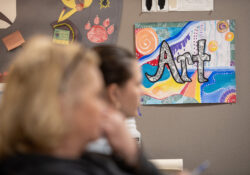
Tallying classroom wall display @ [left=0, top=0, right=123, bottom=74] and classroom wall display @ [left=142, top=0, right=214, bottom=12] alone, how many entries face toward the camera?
2

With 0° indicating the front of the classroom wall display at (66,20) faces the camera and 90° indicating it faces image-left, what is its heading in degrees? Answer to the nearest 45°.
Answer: approximately 0°

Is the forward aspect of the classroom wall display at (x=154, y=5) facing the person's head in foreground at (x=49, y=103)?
yes

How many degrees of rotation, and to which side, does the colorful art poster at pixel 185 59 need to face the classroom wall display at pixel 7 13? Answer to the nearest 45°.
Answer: approximately 90° to its right

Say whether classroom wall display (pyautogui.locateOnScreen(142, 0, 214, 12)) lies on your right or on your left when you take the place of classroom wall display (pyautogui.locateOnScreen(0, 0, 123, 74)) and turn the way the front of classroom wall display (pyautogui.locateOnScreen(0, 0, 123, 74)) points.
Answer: on your left
